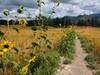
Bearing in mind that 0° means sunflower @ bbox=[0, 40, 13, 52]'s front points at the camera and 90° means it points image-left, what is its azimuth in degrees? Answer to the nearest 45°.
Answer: approximately 0°
